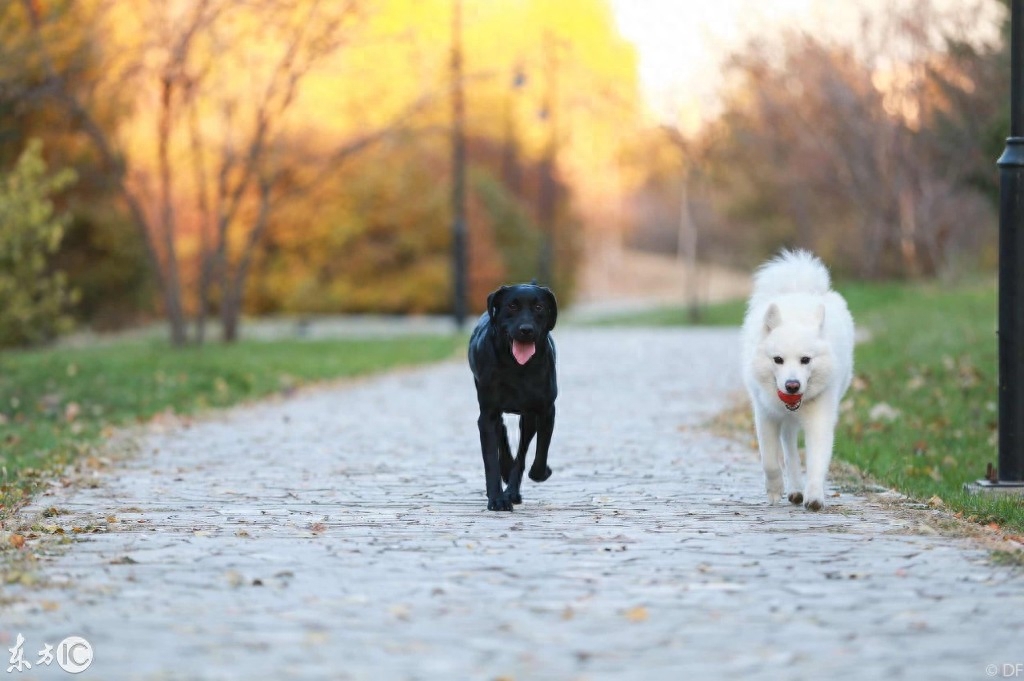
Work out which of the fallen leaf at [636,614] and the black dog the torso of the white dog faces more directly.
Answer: the fallen leaf

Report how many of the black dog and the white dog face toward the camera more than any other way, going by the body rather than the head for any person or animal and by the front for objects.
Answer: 2

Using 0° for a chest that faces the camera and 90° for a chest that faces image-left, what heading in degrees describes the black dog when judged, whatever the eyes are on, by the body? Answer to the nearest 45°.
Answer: approximately 0°

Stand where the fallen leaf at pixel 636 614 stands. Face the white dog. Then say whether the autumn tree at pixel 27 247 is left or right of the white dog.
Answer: left

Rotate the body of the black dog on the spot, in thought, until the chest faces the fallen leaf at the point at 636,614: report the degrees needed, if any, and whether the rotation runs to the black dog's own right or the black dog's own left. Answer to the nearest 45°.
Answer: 0° — it already faces it

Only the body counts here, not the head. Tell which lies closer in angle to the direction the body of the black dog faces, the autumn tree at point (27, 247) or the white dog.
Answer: the white dog

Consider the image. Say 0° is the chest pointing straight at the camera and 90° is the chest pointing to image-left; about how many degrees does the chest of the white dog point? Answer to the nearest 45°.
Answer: approximately 0°

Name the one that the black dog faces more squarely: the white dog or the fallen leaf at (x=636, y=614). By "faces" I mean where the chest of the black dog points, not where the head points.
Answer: the fallen leaf

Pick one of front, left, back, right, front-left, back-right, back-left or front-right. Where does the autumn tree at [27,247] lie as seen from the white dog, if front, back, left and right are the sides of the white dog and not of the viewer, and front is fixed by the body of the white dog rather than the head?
back-right

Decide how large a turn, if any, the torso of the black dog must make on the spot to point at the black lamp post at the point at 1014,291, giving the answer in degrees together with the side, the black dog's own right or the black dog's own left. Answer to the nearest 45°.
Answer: approximately 90° to the black dog's own left

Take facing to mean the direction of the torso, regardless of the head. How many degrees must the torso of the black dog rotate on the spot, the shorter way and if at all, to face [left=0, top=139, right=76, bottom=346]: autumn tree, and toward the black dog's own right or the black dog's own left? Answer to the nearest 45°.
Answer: approximately 135° to the black dog's own right
